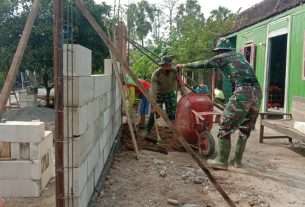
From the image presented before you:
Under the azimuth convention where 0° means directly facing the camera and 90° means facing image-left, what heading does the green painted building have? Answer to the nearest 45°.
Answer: approximately 45°

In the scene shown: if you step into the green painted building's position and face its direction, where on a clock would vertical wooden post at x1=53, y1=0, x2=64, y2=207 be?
The vertical wooden post is roughly at 11 o'clock from the green painted building.

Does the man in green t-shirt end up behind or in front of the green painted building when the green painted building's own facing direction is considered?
in front

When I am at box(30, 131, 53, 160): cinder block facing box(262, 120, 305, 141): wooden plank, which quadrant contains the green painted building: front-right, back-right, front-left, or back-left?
front-left

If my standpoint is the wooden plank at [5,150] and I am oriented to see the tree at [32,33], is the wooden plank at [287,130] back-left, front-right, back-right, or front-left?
front-right

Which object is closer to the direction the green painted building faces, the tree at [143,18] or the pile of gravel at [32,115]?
the pile of gravel

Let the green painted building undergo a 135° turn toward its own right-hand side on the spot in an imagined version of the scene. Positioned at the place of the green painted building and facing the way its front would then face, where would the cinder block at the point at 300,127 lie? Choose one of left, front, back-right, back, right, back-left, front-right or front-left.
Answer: back

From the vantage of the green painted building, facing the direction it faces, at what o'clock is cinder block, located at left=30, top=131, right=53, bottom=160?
The cinder block is roughly at 11 o'clock from the green painted building.

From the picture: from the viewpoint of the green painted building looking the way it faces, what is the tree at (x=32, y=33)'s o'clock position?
The tree is roughly at 1 o'clock from the green painted building.

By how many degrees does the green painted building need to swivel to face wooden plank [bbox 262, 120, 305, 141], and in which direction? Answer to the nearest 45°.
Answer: approximately 45° to its left

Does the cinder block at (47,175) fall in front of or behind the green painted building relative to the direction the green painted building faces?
in front

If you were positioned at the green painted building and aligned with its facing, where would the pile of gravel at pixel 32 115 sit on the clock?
The pile of gravel is roughly at 1 o'clock from the green painted building.

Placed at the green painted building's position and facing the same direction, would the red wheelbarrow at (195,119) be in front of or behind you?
in front
